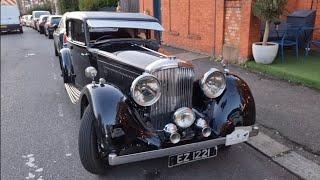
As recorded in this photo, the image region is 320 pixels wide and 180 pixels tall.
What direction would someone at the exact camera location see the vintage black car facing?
facing the viewer and to the right of the viewer

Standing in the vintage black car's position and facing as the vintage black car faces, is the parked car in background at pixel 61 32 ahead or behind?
behind

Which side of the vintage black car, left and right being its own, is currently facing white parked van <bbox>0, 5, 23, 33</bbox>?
back

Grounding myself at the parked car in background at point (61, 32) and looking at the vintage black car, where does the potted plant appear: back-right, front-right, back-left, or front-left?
front-left

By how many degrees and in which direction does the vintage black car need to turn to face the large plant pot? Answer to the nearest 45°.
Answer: approximately 90° to its left

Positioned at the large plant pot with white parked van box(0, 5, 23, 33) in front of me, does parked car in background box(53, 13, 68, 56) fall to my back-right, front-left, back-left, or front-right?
front-left
